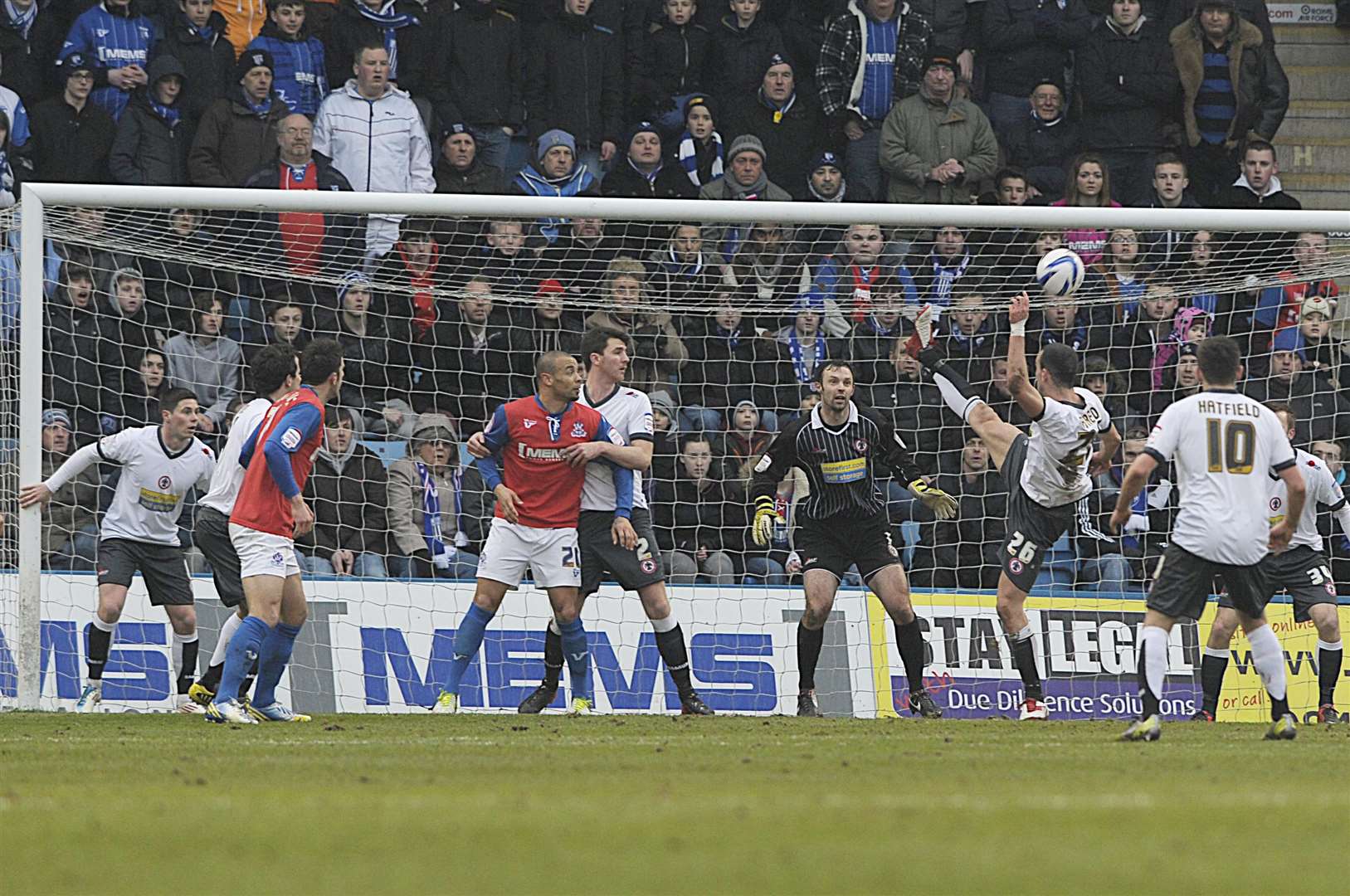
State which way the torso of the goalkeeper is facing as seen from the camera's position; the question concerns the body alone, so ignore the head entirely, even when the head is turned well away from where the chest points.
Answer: toward the camera

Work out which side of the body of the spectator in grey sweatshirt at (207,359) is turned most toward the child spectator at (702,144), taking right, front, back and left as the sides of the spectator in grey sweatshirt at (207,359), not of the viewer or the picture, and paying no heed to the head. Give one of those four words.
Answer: left

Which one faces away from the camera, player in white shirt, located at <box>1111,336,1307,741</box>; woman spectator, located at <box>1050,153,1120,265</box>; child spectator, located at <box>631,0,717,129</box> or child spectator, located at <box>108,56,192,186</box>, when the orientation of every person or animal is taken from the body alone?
the player in white shirt

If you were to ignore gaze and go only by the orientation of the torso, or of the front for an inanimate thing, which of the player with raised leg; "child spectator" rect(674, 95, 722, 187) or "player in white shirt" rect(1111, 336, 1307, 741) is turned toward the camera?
the child spectator

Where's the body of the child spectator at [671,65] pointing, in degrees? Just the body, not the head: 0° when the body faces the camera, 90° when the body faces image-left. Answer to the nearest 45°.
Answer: approximately 0°

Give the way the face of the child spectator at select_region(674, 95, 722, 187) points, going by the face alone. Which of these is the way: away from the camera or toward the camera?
toward the camera

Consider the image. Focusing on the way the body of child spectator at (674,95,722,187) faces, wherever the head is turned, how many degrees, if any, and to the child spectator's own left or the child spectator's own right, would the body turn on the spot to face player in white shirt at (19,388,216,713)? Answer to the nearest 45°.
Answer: approximately 45° to the child spectator's own right

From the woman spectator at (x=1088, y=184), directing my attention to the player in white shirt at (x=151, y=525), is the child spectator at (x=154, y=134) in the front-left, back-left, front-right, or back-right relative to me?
front-right

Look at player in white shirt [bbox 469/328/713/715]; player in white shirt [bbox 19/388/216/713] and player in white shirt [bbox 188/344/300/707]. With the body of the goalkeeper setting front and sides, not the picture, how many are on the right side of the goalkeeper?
3

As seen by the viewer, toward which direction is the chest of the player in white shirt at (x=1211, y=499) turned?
away from the camera

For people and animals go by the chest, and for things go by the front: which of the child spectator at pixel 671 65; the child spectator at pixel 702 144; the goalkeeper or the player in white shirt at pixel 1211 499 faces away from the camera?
the player in white shirt

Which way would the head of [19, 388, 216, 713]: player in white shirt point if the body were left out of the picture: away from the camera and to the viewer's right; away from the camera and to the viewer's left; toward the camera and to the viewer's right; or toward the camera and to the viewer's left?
toward the camera and to the viewer's right

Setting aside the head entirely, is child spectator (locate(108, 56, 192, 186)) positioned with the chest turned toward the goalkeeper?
yes

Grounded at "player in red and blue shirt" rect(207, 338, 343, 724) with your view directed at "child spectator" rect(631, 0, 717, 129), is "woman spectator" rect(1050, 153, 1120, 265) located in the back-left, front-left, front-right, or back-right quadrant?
front-right

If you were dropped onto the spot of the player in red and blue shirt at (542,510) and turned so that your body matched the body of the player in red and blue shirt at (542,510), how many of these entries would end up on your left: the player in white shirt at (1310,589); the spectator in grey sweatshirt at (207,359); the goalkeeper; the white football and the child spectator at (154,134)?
3

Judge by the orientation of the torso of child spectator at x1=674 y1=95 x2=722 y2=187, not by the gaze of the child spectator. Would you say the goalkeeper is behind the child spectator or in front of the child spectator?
in front

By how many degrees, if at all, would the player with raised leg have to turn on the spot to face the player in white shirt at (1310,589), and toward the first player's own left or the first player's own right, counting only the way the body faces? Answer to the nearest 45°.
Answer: approximately 90° to the first player's own right

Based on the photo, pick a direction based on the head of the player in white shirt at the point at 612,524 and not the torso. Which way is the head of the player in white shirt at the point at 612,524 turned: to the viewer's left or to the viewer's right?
to the viewer's right

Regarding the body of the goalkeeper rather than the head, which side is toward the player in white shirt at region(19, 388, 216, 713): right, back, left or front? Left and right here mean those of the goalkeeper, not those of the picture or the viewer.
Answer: right
